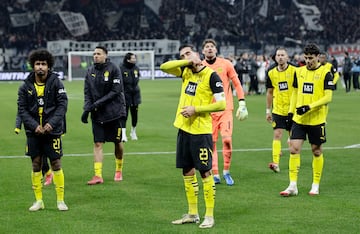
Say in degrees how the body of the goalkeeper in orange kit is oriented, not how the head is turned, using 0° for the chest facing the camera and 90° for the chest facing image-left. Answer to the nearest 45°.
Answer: approximately 0°
